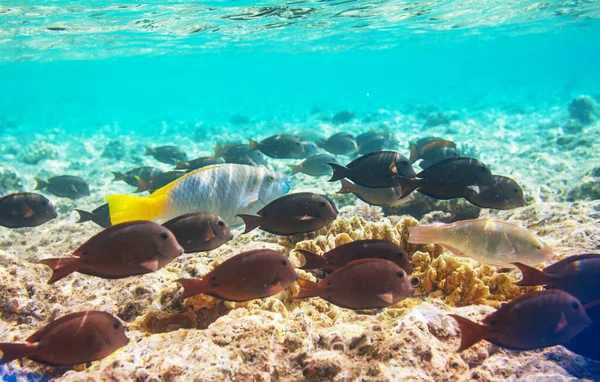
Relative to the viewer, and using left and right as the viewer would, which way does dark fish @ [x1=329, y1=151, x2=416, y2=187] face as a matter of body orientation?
facing to the right of the viewer

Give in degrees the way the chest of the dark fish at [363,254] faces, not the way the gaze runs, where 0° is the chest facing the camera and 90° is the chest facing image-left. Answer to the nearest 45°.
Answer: approximately 270°

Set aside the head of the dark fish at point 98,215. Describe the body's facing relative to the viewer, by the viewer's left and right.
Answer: facing to the right of the viewer

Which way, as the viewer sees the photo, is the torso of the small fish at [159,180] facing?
to the viewer's right

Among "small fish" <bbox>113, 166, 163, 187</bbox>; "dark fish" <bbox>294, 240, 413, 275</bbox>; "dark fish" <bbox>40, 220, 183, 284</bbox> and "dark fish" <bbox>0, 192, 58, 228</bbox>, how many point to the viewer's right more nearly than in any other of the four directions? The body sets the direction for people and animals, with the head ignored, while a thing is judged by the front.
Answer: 4

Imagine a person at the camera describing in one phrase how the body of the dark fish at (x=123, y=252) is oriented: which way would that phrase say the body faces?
to the viewer's right

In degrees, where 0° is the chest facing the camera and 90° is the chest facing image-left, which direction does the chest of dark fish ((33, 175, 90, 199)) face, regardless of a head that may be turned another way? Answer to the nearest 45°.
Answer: approximately 270°

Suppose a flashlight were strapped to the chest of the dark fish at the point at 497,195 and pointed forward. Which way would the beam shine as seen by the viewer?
to the viewer's right

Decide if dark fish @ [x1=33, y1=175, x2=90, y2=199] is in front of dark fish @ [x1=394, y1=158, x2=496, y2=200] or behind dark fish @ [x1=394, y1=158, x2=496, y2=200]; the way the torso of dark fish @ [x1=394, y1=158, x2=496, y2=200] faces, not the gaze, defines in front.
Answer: behind

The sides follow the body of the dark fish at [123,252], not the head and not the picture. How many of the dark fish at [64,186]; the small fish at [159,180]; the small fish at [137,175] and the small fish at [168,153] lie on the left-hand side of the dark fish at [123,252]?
4

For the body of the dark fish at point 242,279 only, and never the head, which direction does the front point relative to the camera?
to the viewer's right

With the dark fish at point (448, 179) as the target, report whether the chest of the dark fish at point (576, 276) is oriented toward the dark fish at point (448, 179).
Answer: no

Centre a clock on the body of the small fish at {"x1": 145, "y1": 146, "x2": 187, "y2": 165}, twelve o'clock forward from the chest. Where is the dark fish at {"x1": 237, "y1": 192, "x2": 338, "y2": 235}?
The dark fish is roughly at 3 o'clock from the small fish.

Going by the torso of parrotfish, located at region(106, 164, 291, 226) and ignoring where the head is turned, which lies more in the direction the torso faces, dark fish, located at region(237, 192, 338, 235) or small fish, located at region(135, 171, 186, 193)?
the dark fish

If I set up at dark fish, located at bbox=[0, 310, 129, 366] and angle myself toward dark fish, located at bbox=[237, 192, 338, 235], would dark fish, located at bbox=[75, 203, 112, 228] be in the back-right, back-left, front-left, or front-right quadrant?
front-left

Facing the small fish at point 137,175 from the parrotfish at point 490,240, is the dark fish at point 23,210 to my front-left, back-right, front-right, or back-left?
front-left

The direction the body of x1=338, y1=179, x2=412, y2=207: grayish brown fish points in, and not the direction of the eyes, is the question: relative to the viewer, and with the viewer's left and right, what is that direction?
facing to the right of the viewer

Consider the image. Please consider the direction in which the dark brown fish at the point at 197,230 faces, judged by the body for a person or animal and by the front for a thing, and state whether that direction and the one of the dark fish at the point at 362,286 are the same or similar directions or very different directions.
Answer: same or similar directions
